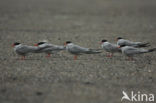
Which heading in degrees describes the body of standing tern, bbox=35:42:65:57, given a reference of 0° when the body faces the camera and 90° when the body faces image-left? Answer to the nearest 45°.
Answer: approximately 90°
